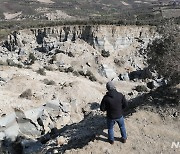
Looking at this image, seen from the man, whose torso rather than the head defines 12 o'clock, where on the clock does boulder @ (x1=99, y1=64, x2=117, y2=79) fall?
The boulder is roughly at 12 o'clock from the man.

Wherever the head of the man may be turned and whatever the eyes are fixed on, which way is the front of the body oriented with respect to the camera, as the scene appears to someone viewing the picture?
away from the camera

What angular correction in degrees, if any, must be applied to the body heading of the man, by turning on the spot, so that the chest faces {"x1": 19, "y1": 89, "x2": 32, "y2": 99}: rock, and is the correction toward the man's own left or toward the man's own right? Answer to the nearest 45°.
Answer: approximately 45° to the man's own left

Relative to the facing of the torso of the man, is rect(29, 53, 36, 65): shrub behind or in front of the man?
in front

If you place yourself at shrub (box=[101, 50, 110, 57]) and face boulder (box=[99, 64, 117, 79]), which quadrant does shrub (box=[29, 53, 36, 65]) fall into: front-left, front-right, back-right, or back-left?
front-right

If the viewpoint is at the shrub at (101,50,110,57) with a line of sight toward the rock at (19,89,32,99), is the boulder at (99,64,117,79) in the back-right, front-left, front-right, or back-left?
front-left

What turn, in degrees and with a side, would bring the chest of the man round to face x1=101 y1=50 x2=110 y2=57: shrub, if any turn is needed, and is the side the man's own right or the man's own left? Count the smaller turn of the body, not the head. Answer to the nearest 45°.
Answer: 0° — they already face it

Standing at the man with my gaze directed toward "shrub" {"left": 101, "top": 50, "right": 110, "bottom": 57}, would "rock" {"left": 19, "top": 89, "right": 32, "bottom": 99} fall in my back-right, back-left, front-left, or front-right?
front-left
